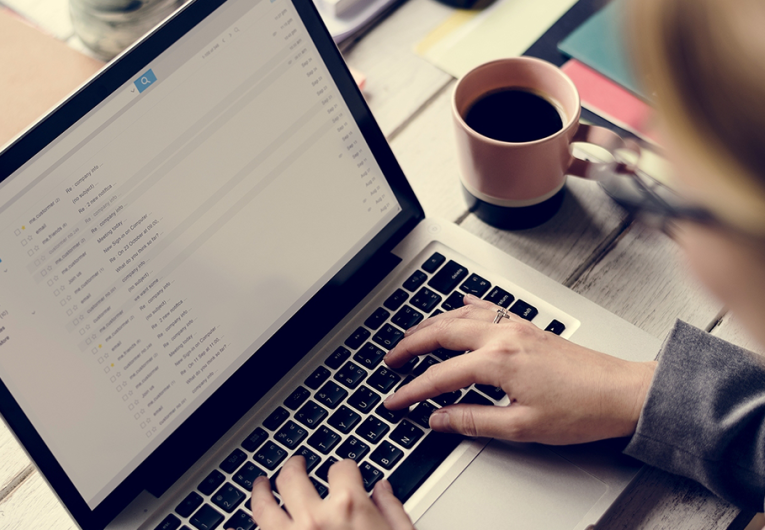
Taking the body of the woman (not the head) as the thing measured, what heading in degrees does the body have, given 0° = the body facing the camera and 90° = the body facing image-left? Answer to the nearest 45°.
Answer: approximately 135°

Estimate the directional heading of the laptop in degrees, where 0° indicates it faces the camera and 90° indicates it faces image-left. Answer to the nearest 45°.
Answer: approximately 315°

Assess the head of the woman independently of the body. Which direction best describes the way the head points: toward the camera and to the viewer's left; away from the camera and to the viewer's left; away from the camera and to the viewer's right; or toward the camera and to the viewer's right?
away from the camera and to the viewer's left

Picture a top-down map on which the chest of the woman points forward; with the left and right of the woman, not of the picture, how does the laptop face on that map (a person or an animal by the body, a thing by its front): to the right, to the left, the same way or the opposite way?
the opposite way
